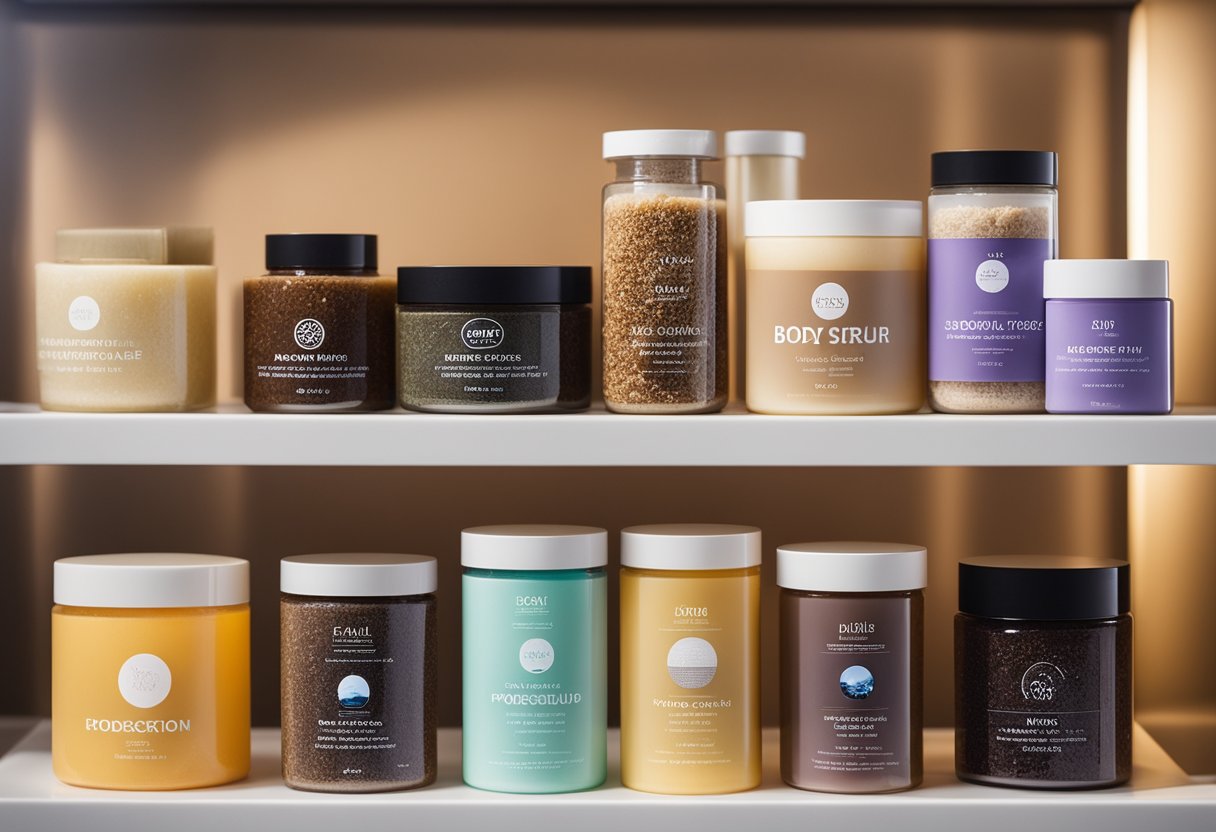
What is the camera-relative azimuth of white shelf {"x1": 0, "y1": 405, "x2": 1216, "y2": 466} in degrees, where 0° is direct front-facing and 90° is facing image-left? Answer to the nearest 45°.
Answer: approximately 0°

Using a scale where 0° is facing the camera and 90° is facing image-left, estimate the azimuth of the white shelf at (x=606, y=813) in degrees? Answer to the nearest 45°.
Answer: approximately 0°

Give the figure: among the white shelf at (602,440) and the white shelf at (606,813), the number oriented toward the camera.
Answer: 2
